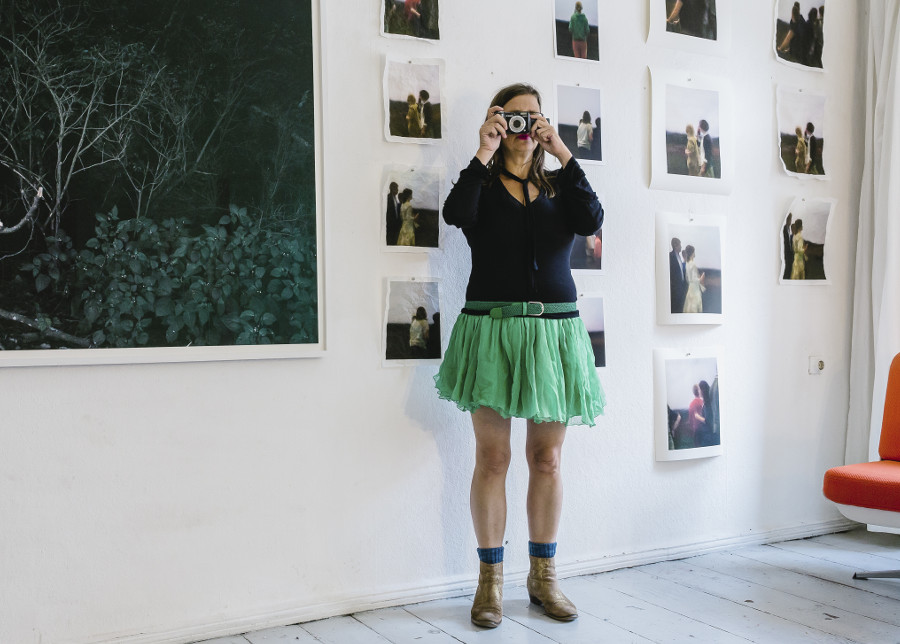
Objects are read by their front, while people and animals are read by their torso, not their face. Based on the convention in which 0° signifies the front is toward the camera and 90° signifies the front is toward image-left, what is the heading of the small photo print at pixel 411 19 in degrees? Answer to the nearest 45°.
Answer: approximately 0°

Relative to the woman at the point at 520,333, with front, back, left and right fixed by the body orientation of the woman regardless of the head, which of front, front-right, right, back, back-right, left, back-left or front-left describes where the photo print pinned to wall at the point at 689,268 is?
back-left

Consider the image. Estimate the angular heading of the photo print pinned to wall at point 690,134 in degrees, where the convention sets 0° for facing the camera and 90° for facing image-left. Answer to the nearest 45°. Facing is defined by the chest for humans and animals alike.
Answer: approximately 315°

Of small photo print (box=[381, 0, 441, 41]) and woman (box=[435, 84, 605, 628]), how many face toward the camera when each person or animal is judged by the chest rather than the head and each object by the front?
2
